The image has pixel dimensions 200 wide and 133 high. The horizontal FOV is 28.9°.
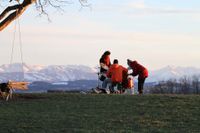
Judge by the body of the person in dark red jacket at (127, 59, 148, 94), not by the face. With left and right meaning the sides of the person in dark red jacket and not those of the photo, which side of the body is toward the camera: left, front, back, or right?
left

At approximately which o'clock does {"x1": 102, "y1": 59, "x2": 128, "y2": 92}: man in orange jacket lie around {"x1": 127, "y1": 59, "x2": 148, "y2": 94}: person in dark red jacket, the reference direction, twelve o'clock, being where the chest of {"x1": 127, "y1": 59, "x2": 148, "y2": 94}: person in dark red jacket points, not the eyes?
{"x1": 102, "y1": 59, "x2": 128, "y2": 92}: man in orange jacket is roughly at 11 o'clock from {"x1": 127, "y1": 59, "x2": 148, "y2": 94}: person in dark red jacket.

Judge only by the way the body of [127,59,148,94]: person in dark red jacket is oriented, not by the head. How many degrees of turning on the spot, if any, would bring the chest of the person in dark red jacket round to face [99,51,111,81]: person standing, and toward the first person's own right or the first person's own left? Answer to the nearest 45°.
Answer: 0° — they already face them
